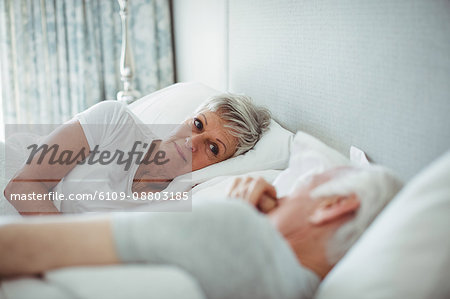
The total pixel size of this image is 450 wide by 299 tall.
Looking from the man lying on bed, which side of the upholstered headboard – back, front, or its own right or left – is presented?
front

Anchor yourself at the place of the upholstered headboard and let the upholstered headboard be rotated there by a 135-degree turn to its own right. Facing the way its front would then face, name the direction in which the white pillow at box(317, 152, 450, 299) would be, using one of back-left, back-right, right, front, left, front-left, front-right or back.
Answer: back

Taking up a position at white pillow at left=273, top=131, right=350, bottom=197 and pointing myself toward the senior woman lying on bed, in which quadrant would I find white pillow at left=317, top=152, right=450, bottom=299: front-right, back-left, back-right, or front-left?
back-left

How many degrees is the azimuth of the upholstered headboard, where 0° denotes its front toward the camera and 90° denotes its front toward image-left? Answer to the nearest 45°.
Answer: approximately 45°

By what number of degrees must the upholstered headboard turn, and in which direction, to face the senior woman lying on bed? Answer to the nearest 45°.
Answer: approximately 45° to its right

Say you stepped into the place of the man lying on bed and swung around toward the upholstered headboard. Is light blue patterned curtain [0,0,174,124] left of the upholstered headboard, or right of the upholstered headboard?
left

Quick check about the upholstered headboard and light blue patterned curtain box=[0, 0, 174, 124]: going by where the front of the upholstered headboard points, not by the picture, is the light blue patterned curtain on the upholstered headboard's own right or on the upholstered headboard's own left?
on the upholstered headboard's own right
